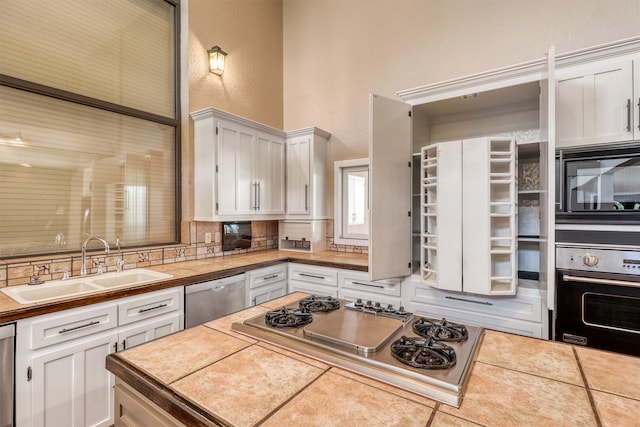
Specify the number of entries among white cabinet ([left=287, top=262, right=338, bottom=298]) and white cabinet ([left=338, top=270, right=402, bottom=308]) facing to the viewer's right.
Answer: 0

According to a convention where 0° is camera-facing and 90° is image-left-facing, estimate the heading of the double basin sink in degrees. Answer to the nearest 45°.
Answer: approximately 315°

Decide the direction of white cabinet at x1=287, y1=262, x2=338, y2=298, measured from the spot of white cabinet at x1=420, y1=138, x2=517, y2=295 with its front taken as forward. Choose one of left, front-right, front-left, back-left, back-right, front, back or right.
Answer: right

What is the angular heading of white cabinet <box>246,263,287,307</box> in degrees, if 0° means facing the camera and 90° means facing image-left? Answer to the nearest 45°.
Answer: approximately 315°

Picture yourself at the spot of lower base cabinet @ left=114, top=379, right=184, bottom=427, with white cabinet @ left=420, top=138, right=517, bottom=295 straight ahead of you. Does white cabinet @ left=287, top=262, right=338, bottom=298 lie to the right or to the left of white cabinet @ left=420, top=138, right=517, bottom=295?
left

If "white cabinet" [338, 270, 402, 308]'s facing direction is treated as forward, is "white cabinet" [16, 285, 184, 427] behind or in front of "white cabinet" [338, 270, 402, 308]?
in front

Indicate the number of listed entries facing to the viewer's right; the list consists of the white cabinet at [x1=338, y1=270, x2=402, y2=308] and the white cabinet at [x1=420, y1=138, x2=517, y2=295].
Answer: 0

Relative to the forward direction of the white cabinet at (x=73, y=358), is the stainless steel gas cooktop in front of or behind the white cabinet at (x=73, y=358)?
in front
